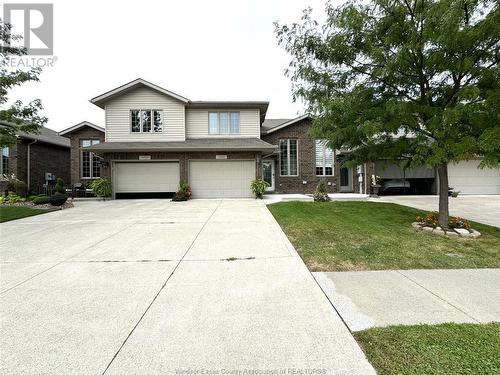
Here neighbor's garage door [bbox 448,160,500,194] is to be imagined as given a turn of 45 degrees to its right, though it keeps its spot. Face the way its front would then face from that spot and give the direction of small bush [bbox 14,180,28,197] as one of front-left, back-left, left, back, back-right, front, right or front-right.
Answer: front

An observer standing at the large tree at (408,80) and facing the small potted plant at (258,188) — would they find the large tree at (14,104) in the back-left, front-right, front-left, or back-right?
front-left

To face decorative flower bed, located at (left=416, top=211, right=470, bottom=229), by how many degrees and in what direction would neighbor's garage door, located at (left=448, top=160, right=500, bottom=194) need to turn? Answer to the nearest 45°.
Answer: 0° — it already faces it

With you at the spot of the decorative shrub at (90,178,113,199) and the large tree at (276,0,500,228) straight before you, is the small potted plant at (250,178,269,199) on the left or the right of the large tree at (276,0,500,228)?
left

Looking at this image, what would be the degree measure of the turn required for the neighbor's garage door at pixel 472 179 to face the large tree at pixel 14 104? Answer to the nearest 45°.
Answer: approximately 45° to its right

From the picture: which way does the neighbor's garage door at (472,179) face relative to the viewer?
toward the camera

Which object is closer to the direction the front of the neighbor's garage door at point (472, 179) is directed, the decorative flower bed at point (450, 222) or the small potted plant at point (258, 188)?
the decorative flower bed

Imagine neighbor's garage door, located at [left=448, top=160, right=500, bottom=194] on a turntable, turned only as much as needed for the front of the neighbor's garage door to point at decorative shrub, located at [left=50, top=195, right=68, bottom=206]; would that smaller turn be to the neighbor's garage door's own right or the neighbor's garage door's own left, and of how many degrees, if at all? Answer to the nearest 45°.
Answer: approximately 45° to the neighbor's garage door's own right

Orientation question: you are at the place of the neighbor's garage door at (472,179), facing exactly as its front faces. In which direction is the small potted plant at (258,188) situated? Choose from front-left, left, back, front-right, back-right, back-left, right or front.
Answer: front-right

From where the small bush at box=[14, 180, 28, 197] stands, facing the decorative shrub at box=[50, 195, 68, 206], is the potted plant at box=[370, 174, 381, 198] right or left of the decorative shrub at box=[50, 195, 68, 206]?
left

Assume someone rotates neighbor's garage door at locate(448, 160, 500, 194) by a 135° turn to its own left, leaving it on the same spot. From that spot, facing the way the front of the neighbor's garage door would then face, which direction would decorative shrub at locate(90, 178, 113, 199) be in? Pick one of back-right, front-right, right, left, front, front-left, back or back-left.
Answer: back

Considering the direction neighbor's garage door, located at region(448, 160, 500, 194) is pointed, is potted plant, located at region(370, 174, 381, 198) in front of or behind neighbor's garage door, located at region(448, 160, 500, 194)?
in front

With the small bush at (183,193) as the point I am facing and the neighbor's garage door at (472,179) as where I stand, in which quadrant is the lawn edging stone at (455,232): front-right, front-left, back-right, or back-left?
front-left

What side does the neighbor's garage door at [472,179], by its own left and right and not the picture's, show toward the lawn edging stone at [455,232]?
front
